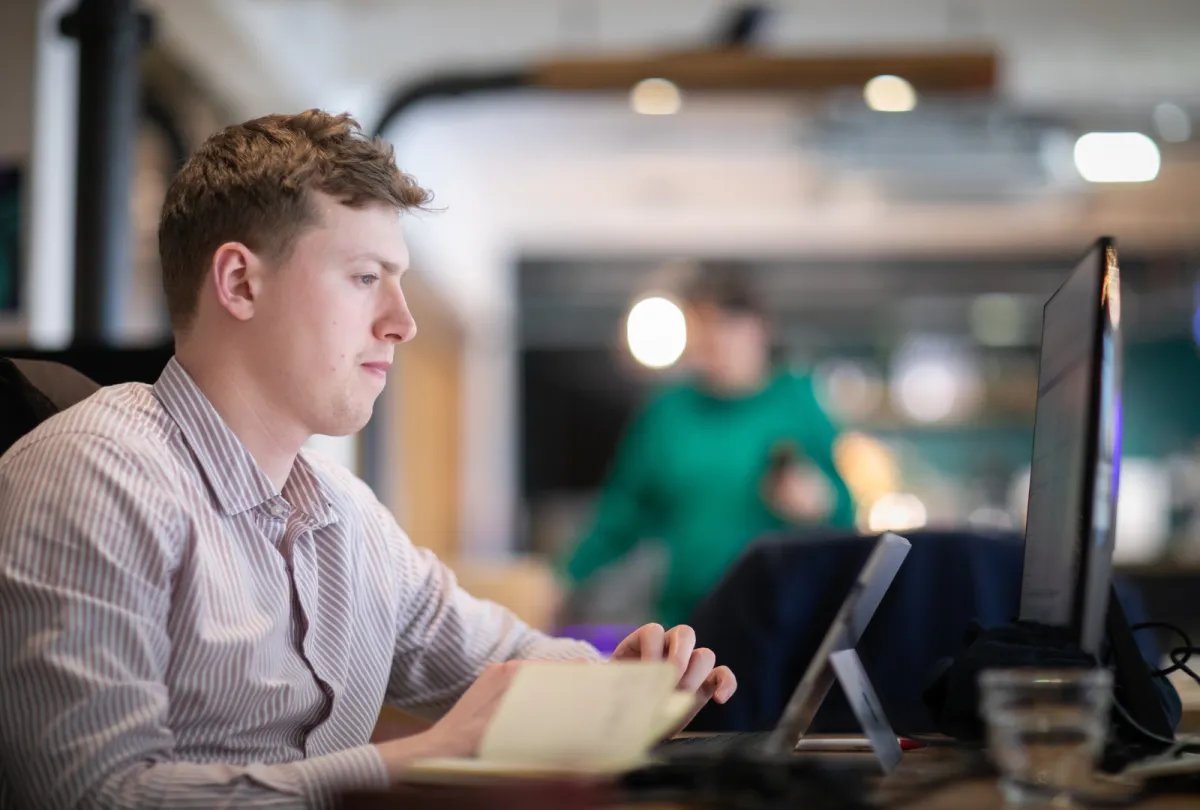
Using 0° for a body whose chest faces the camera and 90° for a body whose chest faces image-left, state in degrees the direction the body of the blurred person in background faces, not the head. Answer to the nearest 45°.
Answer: approximately 0°

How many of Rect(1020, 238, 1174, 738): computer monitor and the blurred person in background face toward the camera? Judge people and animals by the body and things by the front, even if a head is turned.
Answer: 1

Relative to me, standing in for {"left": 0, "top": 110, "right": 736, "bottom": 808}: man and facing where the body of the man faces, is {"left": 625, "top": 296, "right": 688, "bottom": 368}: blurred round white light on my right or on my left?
on my left

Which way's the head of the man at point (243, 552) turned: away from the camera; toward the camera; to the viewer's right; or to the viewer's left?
to the viewer's right

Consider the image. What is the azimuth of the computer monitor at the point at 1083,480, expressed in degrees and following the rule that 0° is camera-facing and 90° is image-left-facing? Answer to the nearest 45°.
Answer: approximately 90°

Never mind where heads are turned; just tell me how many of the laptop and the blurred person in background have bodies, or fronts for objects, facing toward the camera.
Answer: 1

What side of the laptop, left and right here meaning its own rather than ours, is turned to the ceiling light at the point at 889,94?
right

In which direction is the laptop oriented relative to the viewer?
to the viewer's left

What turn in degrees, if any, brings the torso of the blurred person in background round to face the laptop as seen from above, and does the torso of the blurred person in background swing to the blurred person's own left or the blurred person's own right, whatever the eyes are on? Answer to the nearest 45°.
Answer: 0° — they already face it
